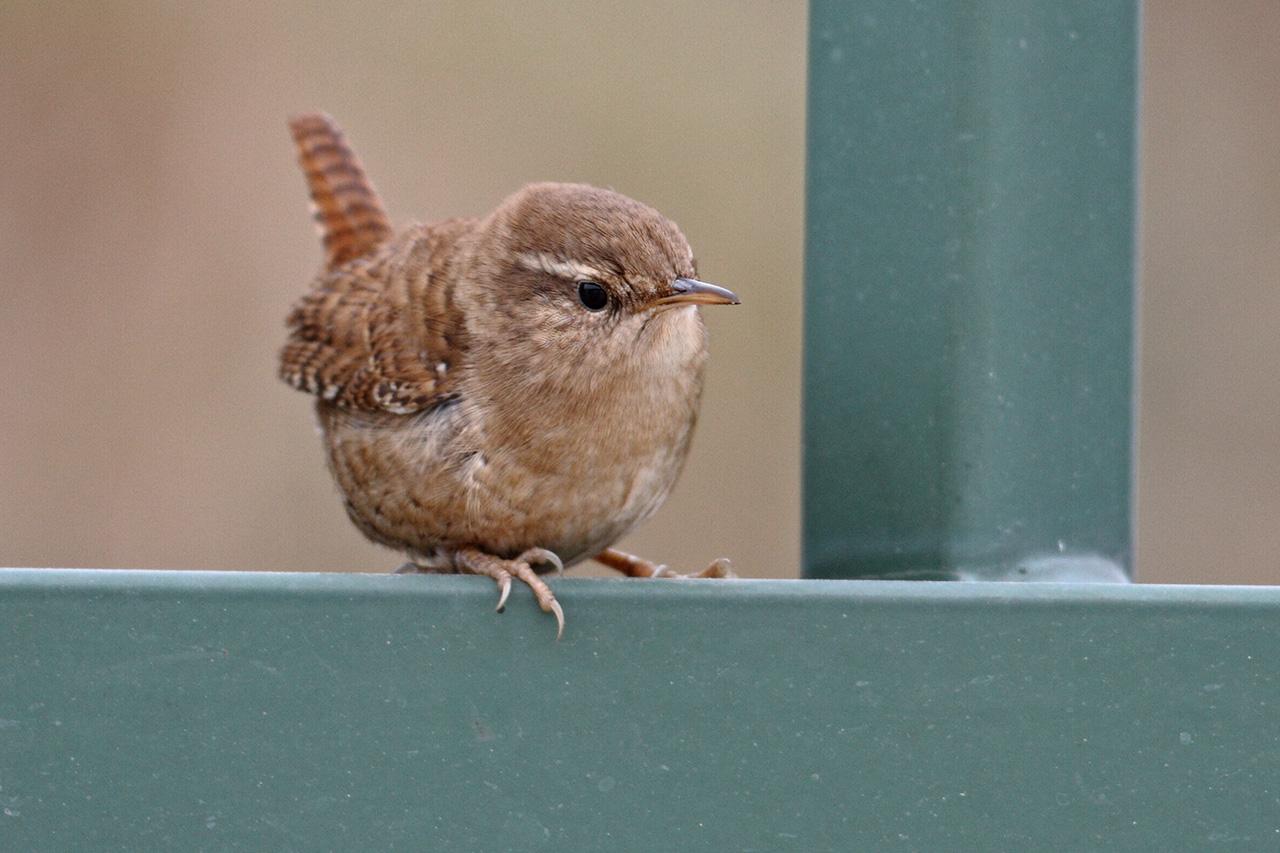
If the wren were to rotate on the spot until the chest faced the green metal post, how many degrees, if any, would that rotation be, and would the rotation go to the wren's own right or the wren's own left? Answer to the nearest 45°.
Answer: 0° — it already faces it

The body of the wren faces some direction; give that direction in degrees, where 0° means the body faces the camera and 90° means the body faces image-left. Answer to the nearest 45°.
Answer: approximately 315°
